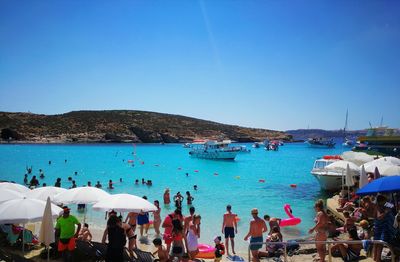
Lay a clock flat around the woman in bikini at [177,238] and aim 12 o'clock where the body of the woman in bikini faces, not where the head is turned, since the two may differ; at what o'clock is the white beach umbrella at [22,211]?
The white beach umbrella is roughly at 9 o'clock from the woman in bikini.

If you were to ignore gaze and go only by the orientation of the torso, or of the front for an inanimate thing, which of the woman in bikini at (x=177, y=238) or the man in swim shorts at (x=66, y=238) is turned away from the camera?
the woman in bikini

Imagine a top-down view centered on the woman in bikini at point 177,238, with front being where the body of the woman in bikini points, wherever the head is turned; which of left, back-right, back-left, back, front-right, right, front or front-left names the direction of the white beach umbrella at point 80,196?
front-left

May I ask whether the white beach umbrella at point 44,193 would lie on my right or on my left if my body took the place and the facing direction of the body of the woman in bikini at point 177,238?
on my left

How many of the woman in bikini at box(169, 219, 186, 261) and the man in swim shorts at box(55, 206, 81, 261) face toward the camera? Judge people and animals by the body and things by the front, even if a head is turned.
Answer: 1

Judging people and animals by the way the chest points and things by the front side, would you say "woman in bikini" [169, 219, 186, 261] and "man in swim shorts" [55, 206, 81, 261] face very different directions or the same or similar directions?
very different directions

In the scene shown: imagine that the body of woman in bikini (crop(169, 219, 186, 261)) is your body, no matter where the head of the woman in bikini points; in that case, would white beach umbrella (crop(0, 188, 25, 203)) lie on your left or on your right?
on your left

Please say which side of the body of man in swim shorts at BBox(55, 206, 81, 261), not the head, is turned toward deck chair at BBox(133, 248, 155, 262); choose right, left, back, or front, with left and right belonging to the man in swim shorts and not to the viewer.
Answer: left

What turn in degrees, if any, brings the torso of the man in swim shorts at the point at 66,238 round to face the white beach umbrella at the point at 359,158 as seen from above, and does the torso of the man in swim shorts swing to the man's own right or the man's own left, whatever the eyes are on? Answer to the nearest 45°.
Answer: approximately 135° to the man's own left

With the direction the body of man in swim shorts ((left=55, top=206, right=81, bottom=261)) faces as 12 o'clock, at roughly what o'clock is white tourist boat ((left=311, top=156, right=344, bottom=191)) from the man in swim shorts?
The white tourist boat is roughly at 8 o'clock from the man in swim shorts.

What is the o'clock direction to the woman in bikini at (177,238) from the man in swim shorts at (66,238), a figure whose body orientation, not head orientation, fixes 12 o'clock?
The woman in bikini is roughly at 10 o'clock from the man in swim shorts.

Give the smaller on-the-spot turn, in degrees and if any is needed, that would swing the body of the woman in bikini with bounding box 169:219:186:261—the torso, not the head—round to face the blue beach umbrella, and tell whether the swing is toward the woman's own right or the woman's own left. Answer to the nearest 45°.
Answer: approximately 90° to the woman's own right

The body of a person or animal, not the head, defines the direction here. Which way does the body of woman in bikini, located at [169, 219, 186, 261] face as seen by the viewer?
away from the camera

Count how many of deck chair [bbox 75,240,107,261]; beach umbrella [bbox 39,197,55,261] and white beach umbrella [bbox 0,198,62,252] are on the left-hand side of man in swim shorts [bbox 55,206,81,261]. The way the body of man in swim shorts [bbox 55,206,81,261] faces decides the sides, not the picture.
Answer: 1
